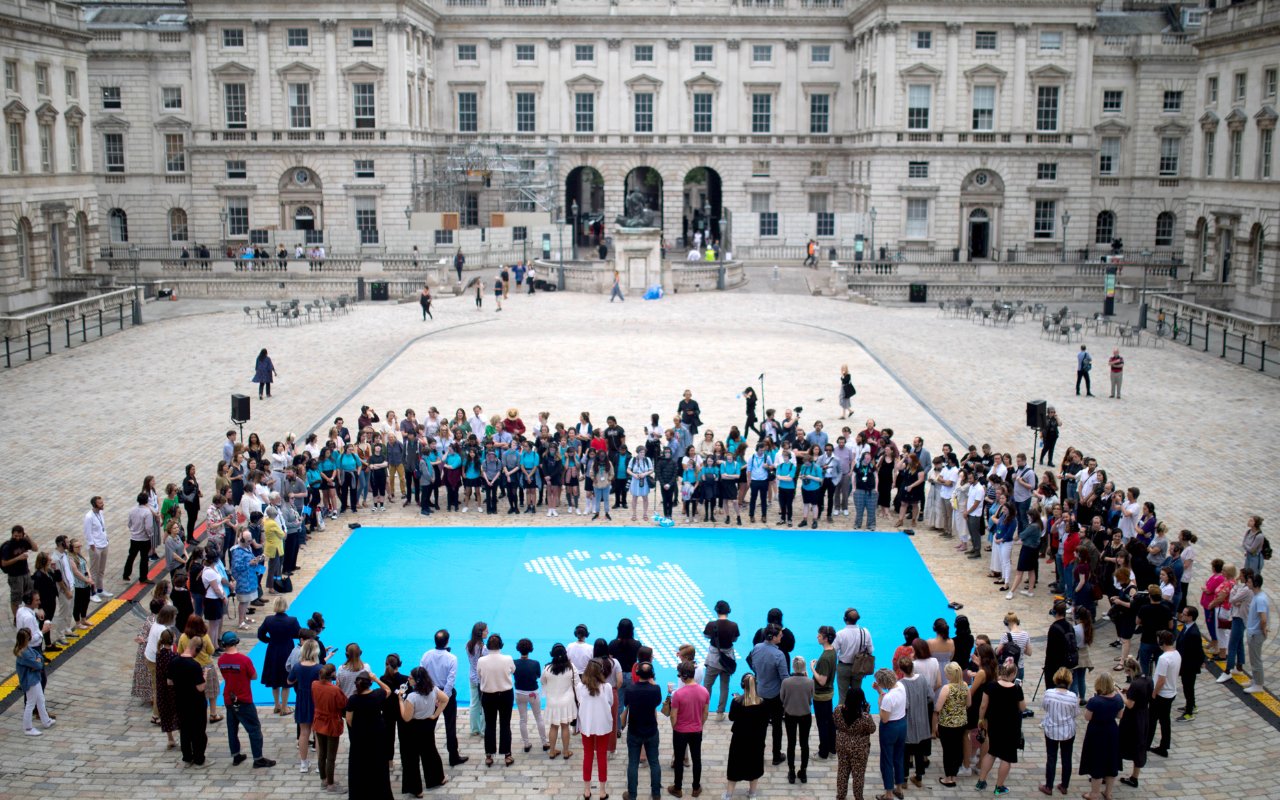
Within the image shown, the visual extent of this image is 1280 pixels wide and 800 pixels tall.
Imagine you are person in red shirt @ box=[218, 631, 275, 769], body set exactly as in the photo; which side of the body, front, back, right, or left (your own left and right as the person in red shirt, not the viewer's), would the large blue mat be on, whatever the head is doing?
front

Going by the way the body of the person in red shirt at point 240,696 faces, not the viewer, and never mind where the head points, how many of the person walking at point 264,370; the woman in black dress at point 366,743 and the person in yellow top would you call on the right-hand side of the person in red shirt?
1

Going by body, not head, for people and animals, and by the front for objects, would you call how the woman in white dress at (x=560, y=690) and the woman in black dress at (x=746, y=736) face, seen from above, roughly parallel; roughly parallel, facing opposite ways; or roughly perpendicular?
roughly parallel

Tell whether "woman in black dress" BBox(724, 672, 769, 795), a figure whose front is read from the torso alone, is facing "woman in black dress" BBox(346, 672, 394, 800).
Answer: no

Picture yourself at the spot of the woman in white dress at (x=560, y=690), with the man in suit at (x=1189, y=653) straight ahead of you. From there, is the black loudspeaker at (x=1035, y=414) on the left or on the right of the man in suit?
left

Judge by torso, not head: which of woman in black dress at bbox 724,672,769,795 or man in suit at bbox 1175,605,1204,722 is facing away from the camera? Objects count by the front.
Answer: the woman in black dress

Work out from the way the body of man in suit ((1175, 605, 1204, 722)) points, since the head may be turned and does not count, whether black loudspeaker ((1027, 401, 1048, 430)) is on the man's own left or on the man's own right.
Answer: on the man's own right

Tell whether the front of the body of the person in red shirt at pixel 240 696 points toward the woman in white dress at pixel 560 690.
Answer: no

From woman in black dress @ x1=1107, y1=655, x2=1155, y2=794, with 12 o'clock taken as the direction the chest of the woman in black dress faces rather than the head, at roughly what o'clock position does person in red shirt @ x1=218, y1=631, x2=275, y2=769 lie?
The person in red shirt is roughly at 10 o'clock from the woman in black dress.

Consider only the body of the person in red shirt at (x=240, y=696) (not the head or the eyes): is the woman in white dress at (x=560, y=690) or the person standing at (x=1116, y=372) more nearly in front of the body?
the person standing

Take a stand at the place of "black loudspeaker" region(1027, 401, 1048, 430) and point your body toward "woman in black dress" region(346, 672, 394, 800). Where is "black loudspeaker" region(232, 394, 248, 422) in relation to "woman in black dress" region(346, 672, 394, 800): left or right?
right

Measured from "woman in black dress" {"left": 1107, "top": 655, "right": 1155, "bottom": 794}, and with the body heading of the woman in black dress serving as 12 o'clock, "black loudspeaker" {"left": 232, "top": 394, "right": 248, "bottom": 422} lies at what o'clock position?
The black loudspeaker is roughly at 1 o'clock from the woman in black dress.

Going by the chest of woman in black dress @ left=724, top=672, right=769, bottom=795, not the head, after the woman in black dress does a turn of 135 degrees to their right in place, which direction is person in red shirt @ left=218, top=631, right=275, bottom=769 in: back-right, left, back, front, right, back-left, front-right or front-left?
back-right

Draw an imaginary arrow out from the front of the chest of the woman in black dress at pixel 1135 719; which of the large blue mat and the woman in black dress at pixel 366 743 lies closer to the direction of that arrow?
the large blue mat

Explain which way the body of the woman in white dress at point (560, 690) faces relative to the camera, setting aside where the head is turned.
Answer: away from the camera

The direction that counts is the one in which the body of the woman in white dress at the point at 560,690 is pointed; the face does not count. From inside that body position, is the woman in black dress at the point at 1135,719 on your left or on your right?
on your right

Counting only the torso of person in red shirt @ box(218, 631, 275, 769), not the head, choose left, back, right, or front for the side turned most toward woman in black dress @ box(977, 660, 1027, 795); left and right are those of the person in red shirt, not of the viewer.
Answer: right

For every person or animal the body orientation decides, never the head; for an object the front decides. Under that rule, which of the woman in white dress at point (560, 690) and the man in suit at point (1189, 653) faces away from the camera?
the woman in white dress

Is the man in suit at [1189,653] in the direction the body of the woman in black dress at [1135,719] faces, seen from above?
no
